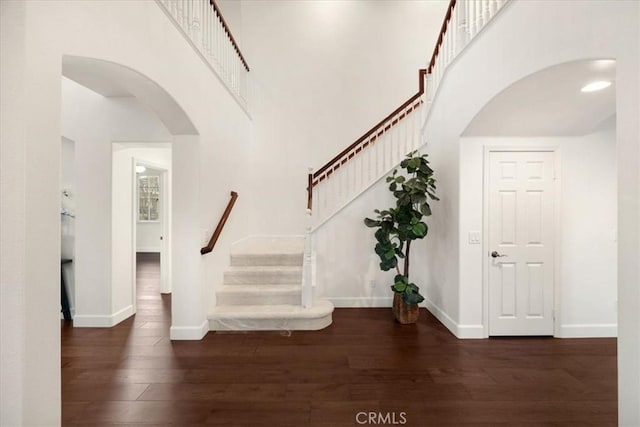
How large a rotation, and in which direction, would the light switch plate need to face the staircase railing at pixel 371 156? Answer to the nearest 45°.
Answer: approximately 135° to its right

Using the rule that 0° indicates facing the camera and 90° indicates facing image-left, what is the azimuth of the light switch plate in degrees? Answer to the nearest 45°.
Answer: approximately 0°

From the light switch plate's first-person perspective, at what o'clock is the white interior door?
The white interior door is roughly at 8 o'clock from the light switch plate.

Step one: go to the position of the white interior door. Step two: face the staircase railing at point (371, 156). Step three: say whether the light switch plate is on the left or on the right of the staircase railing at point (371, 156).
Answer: left

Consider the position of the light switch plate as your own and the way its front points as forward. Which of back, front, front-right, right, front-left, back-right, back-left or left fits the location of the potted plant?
right
